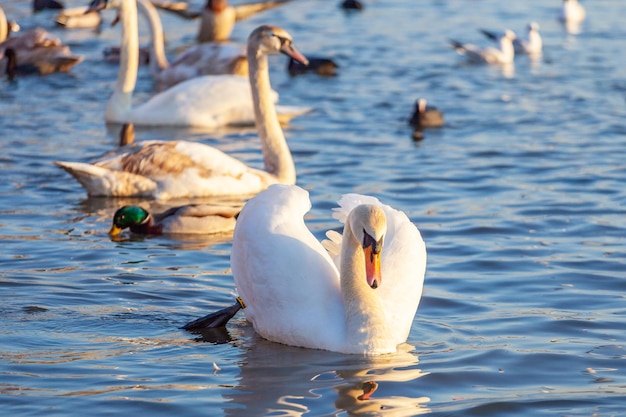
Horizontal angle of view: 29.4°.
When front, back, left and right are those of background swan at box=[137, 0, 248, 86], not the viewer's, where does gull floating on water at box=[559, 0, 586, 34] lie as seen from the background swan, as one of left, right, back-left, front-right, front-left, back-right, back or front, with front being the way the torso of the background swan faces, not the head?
back-right

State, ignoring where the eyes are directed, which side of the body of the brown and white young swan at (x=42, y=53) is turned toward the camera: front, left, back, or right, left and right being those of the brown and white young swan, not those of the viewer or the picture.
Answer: left

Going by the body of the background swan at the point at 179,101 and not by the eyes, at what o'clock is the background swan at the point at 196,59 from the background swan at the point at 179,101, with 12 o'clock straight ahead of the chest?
the background swan at the point at 196,59 is roughly at 3 o'clock from the background swan at the point at 179,101.

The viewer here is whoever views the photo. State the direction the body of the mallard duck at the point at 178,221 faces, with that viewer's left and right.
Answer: facing to the left of the viewer

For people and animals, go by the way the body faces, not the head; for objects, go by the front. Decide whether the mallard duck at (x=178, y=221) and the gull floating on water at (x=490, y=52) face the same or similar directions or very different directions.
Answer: very different directions

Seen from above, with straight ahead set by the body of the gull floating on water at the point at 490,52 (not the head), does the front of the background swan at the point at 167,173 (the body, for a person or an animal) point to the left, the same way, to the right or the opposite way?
the same way

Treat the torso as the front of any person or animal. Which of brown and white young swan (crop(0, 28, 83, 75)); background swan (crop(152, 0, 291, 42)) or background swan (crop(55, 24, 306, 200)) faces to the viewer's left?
the brown and white young swan

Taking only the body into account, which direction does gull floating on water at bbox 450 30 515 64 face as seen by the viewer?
to the viewer's right

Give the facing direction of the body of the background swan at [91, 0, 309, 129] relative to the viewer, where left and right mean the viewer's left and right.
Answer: facing to the left of the viewer

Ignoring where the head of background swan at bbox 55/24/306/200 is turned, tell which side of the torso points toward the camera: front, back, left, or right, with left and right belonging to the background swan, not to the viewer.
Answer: right

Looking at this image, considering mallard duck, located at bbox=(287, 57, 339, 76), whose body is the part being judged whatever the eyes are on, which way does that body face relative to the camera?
to the viewer's left
